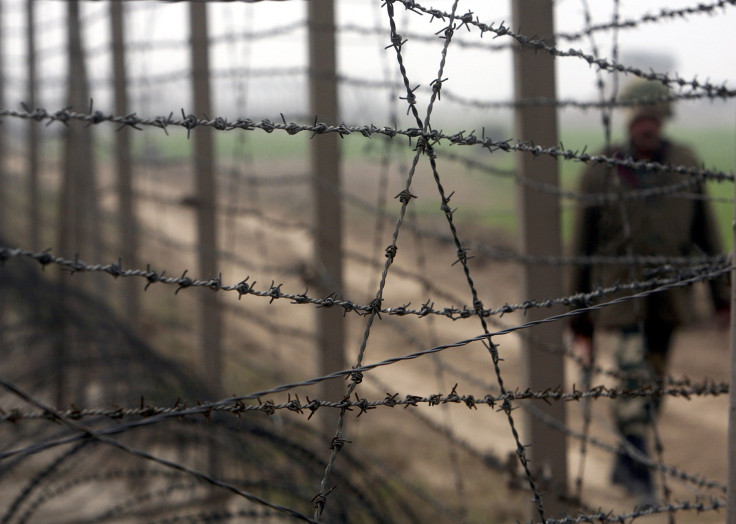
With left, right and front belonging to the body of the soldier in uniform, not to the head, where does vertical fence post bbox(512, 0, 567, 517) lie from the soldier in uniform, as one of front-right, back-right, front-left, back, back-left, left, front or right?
front

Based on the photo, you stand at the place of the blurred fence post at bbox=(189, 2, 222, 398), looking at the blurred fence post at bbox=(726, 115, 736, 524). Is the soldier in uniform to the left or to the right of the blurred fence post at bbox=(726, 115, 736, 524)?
left

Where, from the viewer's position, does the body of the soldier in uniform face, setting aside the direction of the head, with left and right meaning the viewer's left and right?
facing the viewer

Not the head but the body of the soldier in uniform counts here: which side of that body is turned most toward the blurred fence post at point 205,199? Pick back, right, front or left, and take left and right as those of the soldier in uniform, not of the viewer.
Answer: right

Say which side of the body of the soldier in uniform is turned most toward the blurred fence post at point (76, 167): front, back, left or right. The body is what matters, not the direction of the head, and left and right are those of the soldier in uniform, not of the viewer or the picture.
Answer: right

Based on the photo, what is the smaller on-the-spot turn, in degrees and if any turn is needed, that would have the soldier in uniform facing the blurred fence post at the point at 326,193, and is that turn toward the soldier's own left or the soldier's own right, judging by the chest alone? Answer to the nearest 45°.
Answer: approximately 45° to the soldier's own right

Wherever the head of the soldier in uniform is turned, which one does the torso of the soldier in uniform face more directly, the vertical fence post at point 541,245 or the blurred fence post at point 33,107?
the vertical fence post
